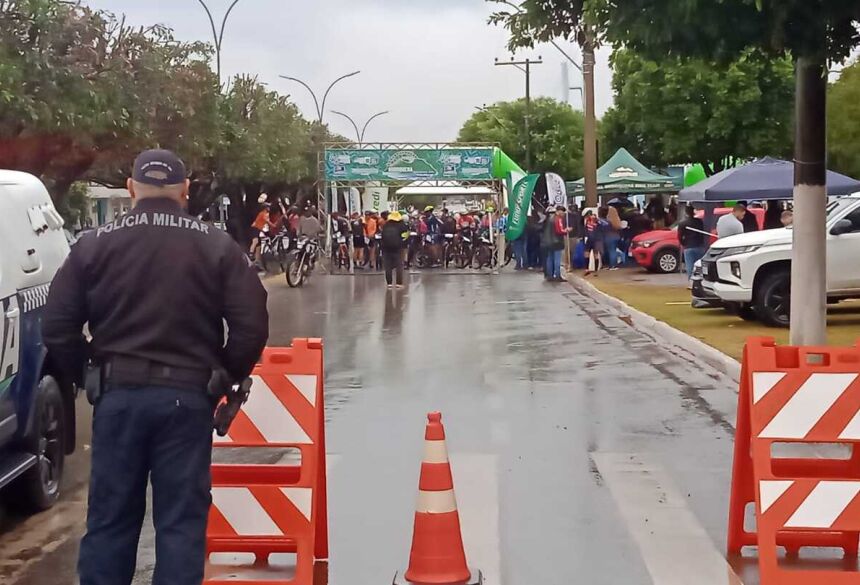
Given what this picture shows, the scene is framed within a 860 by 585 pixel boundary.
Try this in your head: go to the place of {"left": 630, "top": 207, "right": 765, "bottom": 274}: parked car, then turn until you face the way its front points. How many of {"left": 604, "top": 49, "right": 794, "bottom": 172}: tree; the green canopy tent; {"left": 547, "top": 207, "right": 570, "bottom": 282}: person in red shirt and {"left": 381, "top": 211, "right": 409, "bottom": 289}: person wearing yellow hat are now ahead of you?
2

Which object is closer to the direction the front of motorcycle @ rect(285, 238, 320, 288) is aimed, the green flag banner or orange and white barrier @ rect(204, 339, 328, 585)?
the orange and white barrier

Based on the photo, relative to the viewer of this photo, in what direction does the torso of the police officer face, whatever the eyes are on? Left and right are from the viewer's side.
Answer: facing away from the viewer

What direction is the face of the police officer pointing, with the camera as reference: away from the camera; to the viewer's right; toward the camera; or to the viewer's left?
away from the camera
